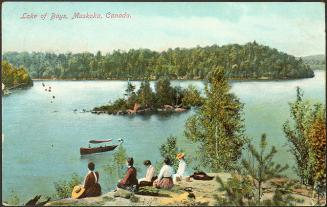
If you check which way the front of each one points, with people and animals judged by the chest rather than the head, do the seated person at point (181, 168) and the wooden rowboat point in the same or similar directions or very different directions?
very different directions

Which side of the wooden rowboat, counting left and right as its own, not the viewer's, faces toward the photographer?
right

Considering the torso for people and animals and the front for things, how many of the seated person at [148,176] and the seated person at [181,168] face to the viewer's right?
0

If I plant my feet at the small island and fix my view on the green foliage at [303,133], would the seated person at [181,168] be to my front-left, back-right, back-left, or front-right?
front-right

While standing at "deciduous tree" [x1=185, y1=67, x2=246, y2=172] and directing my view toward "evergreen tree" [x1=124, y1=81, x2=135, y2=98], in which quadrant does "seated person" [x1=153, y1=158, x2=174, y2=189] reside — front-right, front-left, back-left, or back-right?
back-left

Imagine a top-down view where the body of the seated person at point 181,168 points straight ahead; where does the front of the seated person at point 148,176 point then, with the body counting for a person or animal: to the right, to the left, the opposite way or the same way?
the same way

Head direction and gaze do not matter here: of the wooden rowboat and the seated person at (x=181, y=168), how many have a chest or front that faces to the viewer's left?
1
